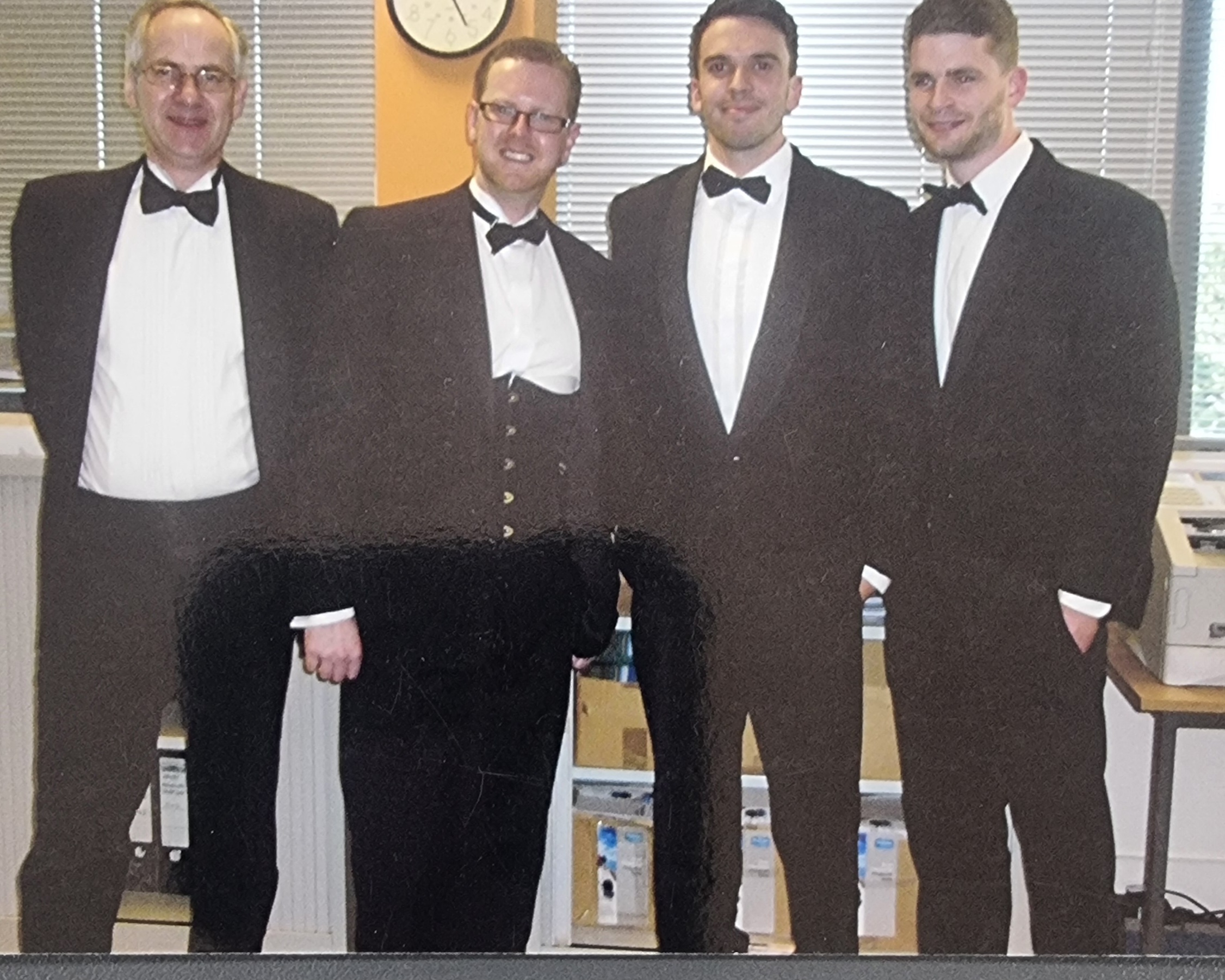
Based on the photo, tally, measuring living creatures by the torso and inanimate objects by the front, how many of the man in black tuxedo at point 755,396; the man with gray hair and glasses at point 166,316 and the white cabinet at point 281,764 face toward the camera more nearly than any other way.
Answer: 3

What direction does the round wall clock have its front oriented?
toward the camera

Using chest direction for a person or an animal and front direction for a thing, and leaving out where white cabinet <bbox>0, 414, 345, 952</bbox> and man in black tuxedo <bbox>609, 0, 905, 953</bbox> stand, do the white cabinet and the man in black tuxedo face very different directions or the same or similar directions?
same or similar directions

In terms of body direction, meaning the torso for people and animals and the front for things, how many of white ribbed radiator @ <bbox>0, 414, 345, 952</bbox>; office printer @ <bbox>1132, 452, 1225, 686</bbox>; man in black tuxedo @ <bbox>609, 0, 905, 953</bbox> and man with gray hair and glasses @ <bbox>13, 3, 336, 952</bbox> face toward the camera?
4

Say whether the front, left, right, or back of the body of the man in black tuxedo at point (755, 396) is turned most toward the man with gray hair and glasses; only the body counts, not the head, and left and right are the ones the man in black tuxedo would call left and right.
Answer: right

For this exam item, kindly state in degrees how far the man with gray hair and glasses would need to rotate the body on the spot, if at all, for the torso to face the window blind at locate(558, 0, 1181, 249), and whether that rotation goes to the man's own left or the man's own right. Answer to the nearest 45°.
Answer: approximately 90° to the man's own left

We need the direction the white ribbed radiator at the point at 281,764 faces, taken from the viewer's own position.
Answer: facing the viewer

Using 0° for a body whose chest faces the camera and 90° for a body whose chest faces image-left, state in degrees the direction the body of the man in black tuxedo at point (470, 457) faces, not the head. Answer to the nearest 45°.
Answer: approximately 315°

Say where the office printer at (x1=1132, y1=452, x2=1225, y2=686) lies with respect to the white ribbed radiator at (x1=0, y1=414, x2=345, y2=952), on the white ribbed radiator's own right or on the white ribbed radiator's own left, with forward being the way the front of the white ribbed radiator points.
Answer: on the white ribbed radiator's own left

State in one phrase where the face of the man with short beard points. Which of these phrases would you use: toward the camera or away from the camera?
toward the camera

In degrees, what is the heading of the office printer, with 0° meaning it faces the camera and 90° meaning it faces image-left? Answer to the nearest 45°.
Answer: approximately 0°
